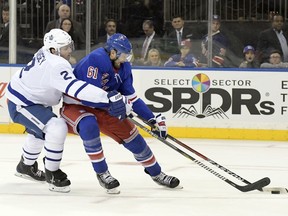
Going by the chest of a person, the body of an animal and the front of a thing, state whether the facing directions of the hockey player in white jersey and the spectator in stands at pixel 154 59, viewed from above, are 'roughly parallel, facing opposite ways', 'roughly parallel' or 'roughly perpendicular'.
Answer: roughly perpendicular

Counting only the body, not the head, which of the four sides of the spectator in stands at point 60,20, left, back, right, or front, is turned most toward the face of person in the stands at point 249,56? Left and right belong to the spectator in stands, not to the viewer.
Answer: left

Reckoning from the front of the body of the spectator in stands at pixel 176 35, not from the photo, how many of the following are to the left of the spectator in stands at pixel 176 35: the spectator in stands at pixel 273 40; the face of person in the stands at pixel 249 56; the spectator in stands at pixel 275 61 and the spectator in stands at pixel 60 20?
3

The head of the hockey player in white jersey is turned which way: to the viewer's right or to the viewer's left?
to the viewer's right

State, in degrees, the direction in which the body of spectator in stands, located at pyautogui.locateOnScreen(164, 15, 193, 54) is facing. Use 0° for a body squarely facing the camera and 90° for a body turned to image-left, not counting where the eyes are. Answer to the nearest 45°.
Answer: approximately 0°

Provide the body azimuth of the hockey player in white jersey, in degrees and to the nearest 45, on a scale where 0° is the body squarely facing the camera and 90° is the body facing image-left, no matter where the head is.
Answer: approximately 270°

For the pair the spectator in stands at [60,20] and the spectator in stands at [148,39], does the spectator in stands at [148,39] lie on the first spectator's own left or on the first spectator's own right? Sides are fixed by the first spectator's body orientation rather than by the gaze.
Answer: on the first spectator's own left

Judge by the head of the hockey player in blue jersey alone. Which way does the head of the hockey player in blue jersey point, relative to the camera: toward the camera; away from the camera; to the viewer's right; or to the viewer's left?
to the viewer's right

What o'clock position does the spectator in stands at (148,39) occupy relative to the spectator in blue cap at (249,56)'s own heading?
The spectator in stands is roughly at 3 o'clock from the spectator in blue cap.

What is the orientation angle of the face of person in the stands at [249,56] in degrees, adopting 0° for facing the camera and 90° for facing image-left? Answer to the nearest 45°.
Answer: approximately 0°

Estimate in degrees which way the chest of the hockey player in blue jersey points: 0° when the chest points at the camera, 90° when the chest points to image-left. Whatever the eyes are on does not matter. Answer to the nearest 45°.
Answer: approximately 315°
